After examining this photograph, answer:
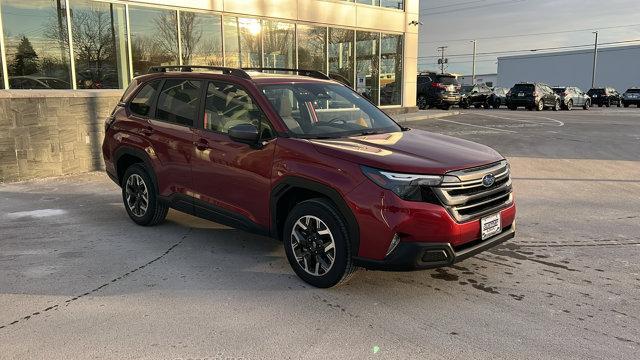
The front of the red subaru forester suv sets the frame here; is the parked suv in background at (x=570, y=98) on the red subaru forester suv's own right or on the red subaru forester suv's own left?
on the red subaru forester suv's own left

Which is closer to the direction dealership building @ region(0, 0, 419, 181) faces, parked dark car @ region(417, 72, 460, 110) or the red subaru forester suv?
the red subaru forester suv

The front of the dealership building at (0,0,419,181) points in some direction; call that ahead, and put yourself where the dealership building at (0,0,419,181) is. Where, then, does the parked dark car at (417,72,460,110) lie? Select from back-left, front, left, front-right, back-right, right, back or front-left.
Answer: left

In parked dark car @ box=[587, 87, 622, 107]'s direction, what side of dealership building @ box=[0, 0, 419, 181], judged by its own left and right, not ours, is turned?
left

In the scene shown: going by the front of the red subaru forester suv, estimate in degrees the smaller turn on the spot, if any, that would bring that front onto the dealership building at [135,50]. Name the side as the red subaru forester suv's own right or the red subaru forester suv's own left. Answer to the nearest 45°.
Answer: approximately 180°

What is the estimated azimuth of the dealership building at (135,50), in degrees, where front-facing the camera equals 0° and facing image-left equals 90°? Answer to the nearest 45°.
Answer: approximately 315°

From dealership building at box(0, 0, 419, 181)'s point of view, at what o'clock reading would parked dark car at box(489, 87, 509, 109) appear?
The parked dark car is roughly at 9 o'clock from the dealership building.

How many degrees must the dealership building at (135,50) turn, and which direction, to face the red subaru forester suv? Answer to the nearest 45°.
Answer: approximately 45° to its right

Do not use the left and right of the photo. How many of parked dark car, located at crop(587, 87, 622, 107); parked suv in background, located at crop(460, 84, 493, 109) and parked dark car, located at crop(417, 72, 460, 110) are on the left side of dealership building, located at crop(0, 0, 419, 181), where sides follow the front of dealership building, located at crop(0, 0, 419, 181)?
3

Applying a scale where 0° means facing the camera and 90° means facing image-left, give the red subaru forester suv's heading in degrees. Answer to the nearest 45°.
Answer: approximately 315°

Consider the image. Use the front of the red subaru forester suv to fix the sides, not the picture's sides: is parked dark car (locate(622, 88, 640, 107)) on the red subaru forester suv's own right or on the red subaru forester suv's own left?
on the red subaru forester suv's own left

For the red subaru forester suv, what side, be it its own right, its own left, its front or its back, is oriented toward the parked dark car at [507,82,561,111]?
left
